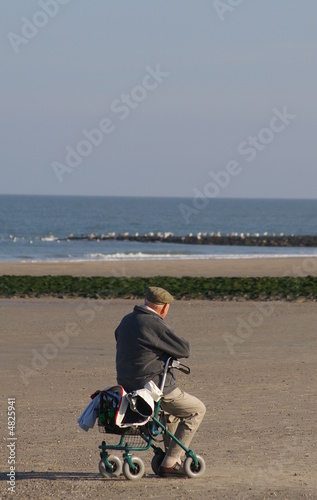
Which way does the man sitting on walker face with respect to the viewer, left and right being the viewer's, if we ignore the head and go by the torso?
facing away from the viewer and to the right of the viewer

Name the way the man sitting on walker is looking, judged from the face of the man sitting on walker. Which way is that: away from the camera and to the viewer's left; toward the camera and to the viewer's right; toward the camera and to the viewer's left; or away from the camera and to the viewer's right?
away from the camera and to the viewer's right
